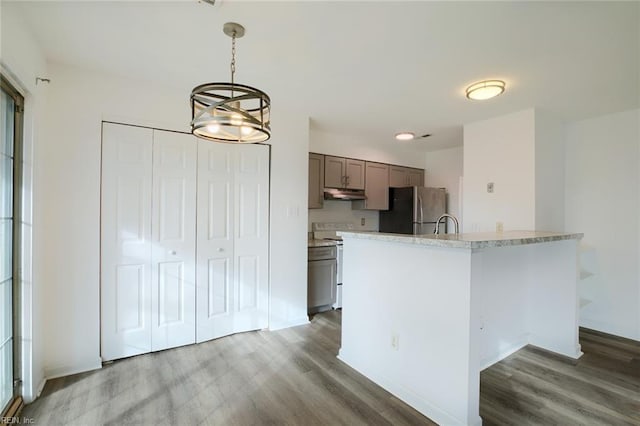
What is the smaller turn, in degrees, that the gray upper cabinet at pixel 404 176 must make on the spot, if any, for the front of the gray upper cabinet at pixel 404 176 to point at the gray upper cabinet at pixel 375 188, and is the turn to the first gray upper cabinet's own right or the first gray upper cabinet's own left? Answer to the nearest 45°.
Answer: approximately 90° to the first gray upper cabinet's own right

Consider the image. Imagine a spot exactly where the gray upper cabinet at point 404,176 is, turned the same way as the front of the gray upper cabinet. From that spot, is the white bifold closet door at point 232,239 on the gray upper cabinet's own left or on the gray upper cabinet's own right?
on the gray upper cabinet's own right

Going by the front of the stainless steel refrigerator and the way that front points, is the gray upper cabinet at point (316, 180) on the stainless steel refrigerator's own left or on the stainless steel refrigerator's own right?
on the stainless steel refrigerator's own right

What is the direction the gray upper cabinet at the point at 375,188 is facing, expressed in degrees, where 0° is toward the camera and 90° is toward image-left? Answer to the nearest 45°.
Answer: approximately 315°

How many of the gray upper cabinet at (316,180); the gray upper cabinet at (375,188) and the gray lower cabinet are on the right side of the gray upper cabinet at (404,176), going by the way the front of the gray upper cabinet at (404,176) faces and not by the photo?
3

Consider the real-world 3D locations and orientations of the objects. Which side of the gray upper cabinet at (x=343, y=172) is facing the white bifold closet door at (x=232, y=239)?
right

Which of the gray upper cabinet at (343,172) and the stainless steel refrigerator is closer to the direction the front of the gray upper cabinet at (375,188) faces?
the stainless steel refrigerator
